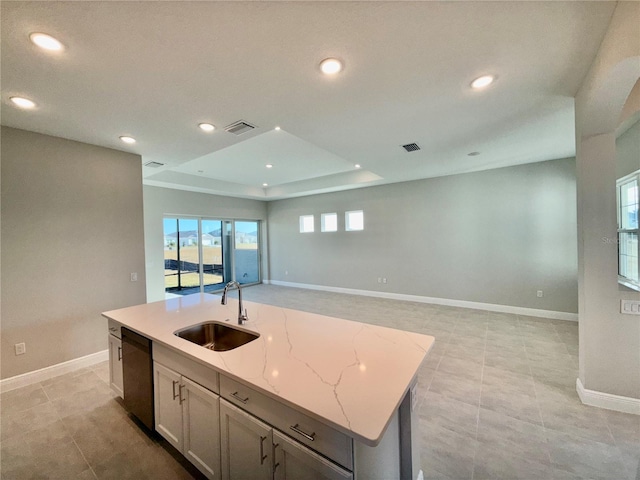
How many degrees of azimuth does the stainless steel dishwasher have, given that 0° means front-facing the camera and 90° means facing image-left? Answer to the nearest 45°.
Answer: approximately 45°

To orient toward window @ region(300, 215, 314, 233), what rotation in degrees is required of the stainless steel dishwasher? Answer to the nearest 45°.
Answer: approximately 180°

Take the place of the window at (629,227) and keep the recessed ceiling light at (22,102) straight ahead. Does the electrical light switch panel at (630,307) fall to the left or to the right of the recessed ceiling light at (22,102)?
left

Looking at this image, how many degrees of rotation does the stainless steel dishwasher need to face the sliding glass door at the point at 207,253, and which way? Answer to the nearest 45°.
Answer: approximately 135° to its right

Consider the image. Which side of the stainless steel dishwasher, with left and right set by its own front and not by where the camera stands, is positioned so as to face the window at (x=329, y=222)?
back

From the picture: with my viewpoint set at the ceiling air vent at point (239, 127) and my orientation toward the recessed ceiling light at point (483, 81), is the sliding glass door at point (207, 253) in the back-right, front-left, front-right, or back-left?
back-left

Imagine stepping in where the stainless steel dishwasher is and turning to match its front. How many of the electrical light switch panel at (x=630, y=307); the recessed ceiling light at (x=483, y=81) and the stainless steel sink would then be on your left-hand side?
3

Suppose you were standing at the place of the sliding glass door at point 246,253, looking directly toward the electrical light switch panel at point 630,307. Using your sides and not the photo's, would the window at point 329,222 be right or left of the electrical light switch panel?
left
